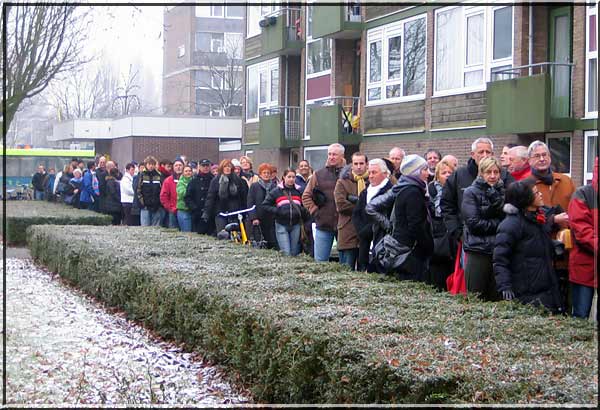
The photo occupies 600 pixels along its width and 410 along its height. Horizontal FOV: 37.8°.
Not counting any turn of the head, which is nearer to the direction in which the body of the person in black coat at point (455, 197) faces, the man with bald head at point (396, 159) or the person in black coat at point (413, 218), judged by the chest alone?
the person in black coat

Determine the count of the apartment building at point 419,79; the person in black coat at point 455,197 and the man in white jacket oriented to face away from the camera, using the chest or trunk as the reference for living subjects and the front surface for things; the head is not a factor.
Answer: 0

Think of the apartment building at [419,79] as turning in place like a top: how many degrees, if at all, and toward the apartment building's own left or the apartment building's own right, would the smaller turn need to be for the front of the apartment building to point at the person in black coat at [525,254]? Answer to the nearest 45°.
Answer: approximately 45° to the apartment building's own left
